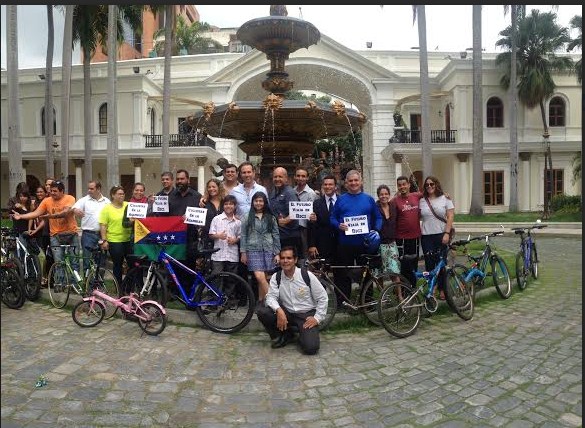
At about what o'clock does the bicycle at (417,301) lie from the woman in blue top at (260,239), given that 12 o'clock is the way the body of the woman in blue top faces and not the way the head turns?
The bicycle is roughly at 9 o'clock from the woman in blue top.

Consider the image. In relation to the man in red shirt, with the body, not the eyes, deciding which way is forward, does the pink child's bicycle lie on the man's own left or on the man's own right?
on the man's own right

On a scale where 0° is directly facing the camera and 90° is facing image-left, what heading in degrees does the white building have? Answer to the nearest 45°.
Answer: approximately 0°

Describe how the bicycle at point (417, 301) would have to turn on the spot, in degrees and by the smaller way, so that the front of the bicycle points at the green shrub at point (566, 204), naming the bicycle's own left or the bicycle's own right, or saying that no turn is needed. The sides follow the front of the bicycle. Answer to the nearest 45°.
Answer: approximately 45° to the bicycle's own left

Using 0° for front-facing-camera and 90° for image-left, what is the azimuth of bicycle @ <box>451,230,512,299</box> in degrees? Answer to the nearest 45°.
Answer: approximately 315°

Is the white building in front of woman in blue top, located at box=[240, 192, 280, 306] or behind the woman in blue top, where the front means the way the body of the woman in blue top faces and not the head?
behind
